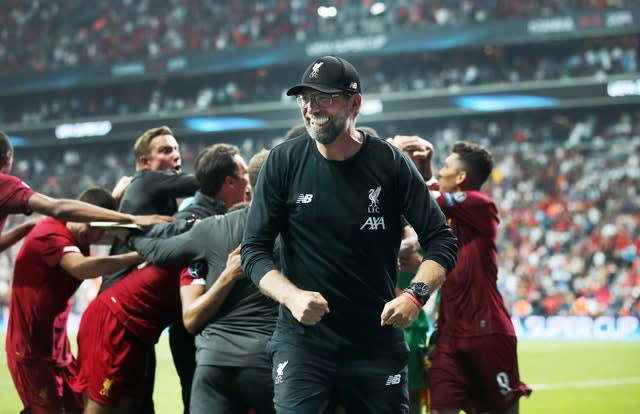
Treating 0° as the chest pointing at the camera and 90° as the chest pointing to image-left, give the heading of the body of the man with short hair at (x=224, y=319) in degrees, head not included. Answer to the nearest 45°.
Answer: approximately 180°

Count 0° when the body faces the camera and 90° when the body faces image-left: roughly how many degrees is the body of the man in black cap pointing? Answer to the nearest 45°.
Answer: approximately 0°

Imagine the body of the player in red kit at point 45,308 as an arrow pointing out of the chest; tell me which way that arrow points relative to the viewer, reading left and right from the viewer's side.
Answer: facing to the right of the viewer

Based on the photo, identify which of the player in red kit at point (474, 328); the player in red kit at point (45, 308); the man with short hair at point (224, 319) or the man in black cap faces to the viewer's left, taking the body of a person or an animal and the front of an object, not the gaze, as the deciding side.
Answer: the player in red kit at point (474, 328)

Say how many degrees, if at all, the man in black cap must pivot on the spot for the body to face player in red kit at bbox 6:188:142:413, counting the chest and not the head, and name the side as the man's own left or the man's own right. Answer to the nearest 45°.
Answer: approximately 135° to the man's own right

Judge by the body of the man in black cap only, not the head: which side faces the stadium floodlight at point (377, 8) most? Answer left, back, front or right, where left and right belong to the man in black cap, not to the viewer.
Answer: back

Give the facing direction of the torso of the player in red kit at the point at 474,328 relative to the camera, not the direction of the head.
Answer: to the viewer's left

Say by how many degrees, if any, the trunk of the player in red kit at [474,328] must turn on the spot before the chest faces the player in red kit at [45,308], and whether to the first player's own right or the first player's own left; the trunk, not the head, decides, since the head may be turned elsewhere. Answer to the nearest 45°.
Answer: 0° — they already face them
